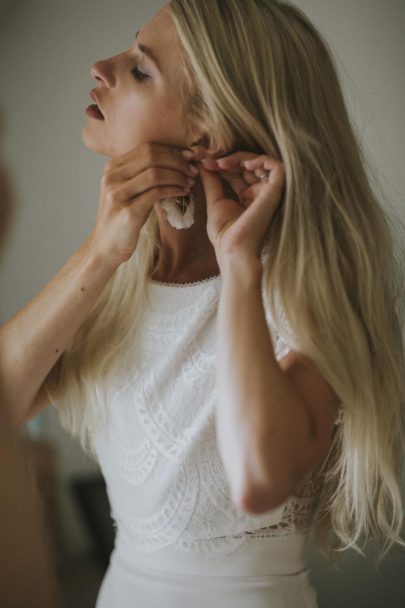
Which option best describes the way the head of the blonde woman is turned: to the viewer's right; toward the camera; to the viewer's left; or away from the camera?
to the viewer's left

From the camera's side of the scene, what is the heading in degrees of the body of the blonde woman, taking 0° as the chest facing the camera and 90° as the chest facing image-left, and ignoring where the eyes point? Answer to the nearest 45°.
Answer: approximately 45°
